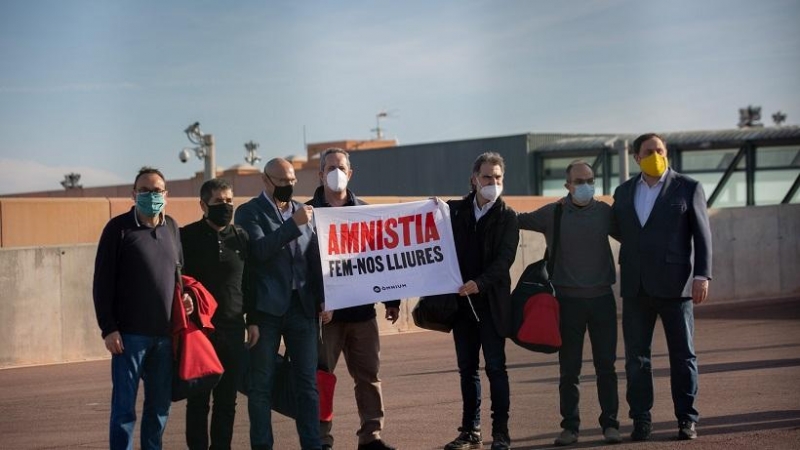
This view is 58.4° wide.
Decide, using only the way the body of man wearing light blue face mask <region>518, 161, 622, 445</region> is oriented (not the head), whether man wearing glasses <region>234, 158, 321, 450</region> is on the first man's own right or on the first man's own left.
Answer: on the first man's own right

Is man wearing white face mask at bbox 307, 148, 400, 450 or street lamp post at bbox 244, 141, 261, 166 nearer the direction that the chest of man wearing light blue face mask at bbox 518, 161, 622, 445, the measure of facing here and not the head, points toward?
the man wearing white face mask

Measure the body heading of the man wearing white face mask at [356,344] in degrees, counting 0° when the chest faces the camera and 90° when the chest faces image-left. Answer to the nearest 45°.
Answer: approximately 0°

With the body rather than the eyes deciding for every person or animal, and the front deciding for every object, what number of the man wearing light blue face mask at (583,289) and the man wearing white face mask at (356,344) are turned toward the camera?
2

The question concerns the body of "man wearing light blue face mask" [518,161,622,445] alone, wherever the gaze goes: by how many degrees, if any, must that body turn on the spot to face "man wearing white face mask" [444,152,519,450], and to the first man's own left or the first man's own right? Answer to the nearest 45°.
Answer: approximately 45° to the first man's own right

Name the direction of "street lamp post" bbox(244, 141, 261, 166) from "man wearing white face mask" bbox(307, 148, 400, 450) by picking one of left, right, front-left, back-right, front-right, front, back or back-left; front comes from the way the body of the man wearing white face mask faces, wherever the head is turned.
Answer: back

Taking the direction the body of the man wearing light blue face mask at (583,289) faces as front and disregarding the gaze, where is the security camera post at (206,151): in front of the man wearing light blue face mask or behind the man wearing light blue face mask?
behind

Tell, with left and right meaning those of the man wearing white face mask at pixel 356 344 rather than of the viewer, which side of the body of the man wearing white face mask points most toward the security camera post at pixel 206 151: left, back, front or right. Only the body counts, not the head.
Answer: back

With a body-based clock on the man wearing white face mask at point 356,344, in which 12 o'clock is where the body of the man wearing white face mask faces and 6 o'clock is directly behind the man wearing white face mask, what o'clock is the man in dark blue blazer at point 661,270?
The man in dark blue blazer is roughly at 9 o'clock from the man wearing white face mask.

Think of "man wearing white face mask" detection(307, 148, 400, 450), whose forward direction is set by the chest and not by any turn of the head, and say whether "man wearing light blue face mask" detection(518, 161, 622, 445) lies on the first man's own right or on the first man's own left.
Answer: on the first man's own left

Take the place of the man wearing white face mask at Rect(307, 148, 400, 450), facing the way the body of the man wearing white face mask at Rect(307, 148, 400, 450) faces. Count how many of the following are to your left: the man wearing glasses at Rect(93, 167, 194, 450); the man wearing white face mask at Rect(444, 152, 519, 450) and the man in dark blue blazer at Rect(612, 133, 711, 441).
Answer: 2
